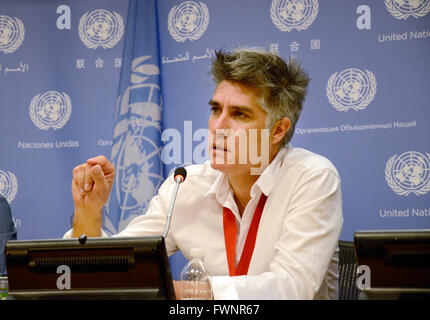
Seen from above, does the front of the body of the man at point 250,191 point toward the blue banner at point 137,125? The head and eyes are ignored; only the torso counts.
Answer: no

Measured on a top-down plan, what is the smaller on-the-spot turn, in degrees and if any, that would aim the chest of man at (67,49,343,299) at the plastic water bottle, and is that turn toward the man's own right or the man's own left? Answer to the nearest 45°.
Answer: approximately 45° to the man's own left

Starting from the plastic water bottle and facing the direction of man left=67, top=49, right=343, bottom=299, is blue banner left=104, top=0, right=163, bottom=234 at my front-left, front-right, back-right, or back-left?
front-left

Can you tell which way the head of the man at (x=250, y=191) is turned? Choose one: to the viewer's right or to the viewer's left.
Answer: to the viewer's left

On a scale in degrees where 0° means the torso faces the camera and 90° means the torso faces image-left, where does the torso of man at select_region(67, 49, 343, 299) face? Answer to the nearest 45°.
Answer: approximately 45°

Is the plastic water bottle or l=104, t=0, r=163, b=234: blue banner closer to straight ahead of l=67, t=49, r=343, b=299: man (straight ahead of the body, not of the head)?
the plastic water bottle

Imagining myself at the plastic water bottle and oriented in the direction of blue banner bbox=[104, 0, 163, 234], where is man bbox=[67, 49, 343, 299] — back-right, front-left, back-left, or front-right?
front-right
